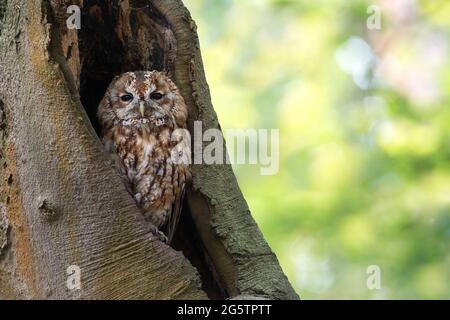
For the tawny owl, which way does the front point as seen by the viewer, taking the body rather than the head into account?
toward the camera
